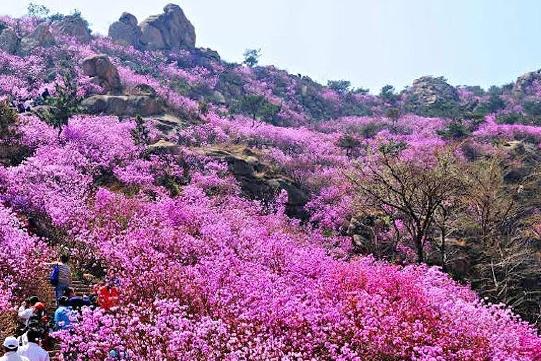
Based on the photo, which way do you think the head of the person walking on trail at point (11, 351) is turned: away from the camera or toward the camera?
away from the camera

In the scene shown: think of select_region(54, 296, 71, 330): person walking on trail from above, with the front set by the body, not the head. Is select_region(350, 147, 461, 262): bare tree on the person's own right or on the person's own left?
on the person's own right

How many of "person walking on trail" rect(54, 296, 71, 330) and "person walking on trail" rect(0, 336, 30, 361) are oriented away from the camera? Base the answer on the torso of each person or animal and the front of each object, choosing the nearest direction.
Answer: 2

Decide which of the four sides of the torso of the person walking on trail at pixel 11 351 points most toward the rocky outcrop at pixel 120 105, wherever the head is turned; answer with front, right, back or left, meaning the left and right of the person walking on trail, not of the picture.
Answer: front

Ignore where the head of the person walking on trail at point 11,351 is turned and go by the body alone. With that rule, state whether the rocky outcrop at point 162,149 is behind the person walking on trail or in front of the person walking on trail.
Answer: in front

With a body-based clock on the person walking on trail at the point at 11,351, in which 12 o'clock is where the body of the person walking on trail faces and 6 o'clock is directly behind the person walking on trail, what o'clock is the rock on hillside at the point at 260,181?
The rock on hillside is roughly at 1 o'clock from the person walking on trail.

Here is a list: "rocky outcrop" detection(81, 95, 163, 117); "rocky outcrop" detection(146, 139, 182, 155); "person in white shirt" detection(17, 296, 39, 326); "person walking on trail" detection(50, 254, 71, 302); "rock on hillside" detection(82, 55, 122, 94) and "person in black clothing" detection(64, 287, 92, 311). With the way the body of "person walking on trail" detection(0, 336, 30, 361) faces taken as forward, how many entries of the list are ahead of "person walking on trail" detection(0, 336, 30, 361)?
6

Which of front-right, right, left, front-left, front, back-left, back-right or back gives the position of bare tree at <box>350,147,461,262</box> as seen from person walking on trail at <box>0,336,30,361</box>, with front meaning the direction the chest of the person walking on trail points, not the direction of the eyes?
front-right

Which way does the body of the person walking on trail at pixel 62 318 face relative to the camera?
away from the camera

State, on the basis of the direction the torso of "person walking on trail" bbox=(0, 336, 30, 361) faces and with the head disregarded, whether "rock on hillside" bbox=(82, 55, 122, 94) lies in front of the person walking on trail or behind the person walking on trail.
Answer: in front

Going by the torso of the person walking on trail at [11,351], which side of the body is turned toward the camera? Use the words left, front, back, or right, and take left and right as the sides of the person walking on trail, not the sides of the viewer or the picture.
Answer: back

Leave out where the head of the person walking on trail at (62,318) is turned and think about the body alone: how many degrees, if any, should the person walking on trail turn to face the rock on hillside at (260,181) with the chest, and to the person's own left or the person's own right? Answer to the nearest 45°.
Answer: approximately 45° to the person's own right

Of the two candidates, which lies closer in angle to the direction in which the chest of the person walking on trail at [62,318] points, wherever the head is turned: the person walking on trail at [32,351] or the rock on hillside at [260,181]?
the rock on hillside

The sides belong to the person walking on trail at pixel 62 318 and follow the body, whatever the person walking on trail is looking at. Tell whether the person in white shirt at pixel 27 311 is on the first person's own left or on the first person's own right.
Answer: on the first person's own left

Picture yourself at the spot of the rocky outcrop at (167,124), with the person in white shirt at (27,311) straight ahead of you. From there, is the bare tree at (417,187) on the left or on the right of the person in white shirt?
left

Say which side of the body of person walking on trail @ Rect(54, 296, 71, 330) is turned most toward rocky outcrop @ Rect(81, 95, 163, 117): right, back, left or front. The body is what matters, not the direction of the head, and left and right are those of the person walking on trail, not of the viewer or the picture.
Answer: front

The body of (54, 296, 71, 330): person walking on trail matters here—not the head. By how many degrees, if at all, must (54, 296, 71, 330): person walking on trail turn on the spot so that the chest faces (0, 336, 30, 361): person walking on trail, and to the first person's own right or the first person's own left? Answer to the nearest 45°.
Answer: approximately 180°
